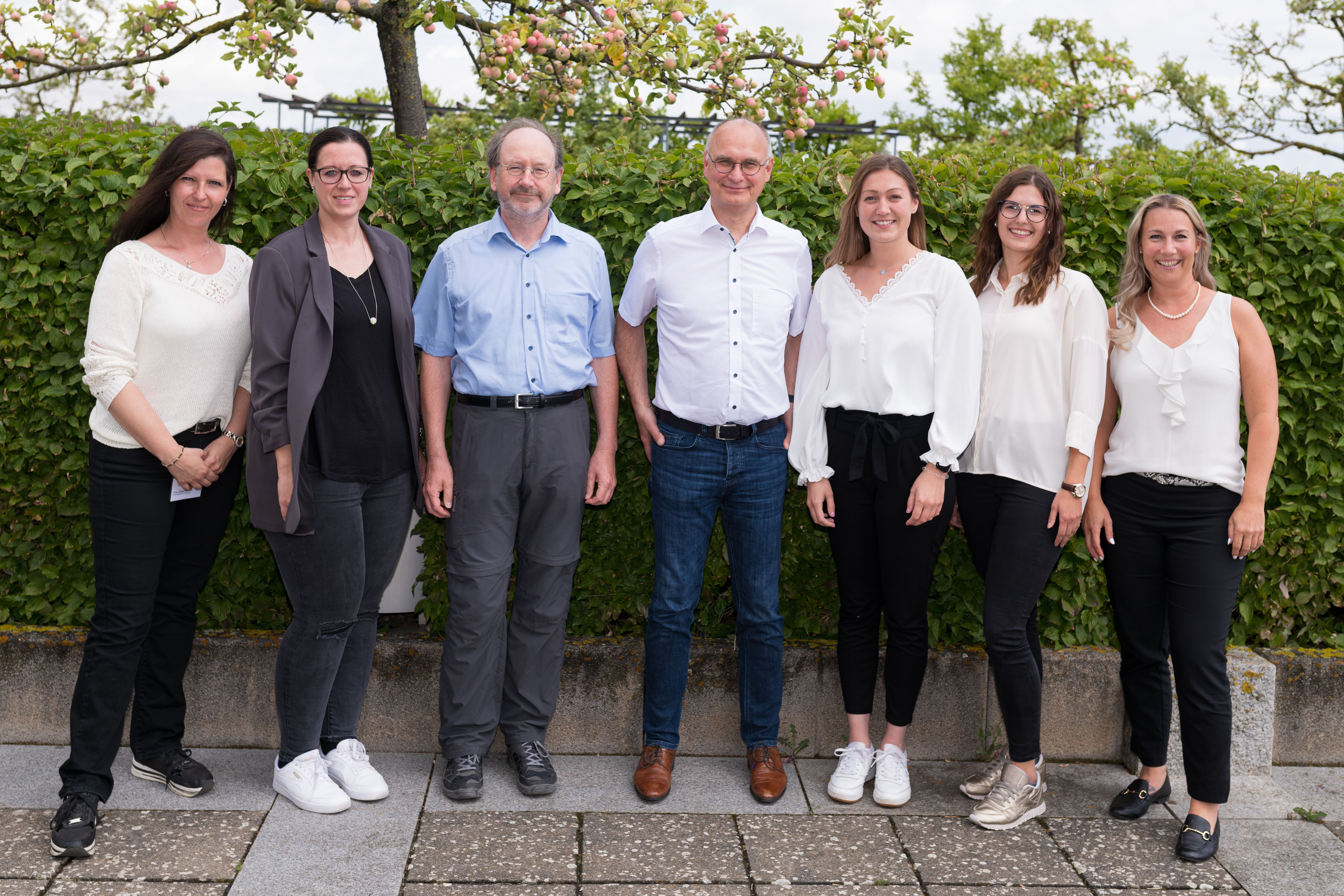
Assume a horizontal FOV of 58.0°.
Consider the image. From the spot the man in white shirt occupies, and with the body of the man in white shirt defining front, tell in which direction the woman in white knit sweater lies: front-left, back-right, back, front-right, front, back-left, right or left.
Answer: right

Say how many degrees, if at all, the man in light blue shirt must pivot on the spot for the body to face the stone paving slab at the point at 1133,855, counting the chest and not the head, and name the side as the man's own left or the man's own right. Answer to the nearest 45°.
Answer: approximately 90° to the man's own left

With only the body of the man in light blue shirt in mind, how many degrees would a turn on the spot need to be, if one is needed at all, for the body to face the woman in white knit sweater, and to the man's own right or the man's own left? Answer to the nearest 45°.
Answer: approximately 90° to the man's own right

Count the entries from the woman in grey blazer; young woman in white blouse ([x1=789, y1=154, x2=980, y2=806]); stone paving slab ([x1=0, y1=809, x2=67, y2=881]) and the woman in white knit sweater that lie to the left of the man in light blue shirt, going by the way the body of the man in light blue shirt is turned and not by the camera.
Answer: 1

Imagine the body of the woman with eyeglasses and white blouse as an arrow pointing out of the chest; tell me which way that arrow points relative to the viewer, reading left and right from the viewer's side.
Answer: facing the viewer and to the left of the viewer

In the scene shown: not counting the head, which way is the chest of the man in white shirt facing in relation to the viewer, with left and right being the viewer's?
facing the viewer

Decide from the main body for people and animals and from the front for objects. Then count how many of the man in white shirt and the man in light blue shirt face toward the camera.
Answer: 2

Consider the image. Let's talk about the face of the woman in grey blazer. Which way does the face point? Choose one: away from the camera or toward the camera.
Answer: toward the camera

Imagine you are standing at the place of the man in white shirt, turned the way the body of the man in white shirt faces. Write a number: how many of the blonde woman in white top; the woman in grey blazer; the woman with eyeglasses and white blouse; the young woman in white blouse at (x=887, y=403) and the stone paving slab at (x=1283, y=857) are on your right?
1

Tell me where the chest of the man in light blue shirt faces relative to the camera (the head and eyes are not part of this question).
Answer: toward the camera

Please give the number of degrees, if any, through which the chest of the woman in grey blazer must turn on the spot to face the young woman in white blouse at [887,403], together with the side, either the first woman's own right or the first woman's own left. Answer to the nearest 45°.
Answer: approximately 45° to the first woman's own left
